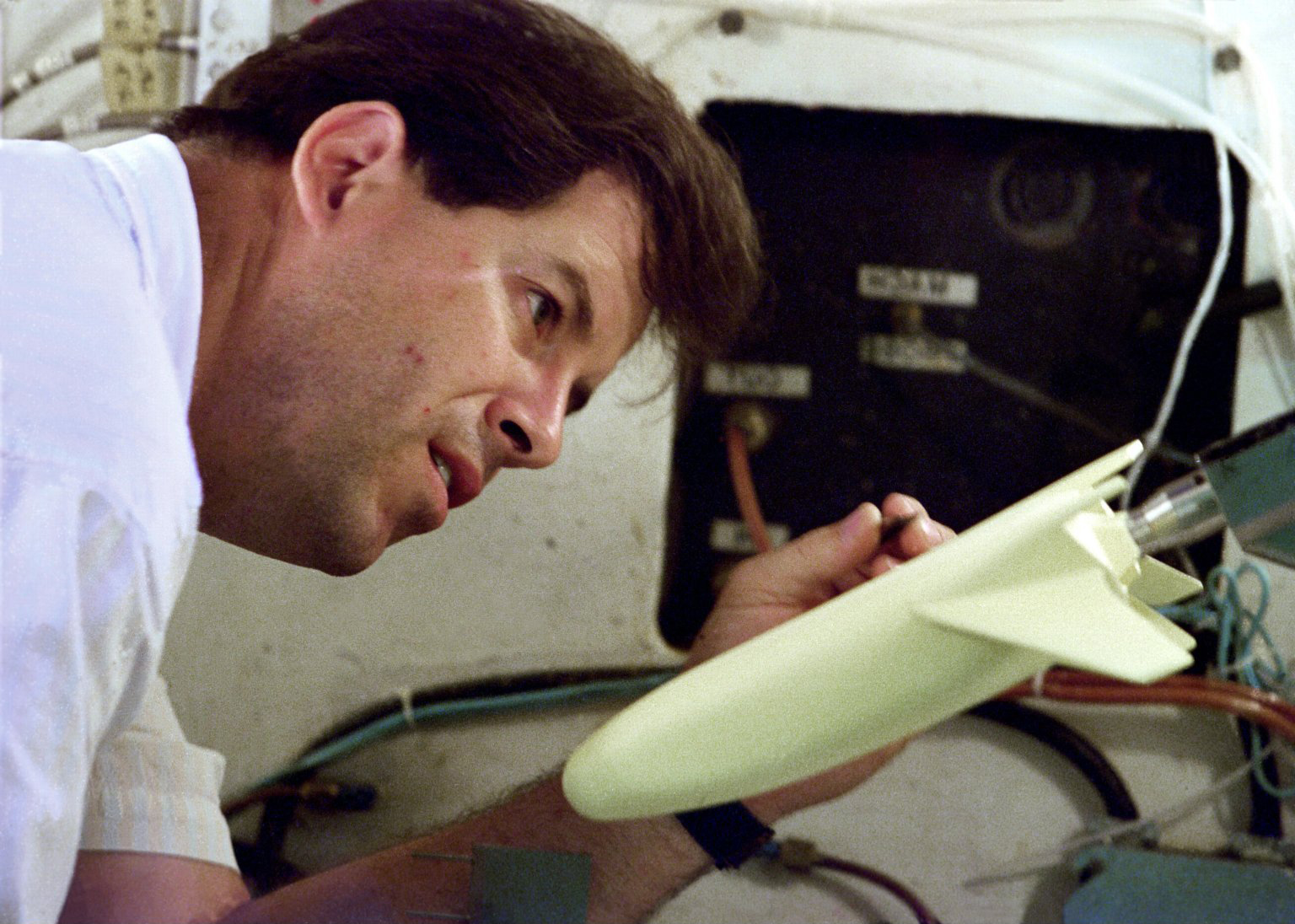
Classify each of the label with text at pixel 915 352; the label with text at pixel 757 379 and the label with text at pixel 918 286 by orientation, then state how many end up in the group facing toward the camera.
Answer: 3

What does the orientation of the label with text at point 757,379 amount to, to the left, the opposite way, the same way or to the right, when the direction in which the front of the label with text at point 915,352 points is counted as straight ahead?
the same way

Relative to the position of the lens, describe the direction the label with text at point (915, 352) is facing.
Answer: facing the viewer

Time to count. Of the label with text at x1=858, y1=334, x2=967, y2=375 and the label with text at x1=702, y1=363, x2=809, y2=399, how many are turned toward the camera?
2

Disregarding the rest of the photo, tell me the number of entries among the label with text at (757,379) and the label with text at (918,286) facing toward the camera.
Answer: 2

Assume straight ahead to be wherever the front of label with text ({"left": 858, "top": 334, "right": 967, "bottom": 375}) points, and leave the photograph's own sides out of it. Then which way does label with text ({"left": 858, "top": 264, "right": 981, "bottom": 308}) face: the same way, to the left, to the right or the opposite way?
the same way
